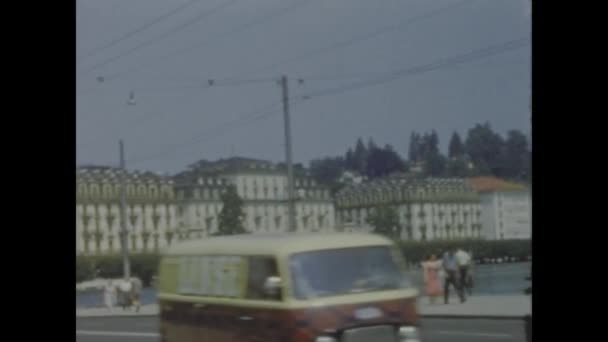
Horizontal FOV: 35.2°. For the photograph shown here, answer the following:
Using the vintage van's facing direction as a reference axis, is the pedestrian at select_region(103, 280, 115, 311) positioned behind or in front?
behind

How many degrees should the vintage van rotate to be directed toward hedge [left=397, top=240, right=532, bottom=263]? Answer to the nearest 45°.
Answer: approximately 90° to its left

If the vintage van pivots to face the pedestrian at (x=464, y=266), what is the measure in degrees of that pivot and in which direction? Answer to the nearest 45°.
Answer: approximately 90° to its left

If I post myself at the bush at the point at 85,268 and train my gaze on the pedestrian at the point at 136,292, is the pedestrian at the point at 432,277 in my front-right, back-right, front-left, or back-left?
front-left

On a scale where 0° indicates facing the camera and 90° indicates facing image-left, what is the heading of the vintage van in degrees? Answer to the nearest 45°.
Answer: approximately 315°

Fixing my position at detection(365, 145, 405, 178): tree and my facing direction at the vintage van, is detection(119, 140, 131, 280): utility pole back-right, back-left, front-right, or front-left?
front-right

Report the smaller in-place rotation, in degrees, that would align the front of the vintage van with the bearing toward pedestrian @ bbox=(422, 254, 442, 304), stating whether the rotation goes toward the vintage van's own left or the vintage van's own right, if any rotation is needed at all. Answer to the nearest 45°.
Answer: approximately 45° to the vintage van's own left

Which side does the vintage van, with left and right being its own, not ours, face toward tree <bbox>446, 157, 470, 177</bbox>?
left

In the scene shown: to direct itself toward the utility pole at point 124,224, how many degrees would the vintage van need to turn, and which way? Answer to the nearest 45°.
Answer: approximately 180°

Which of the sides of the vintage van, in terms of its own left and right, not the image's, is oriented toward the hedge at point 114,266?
back

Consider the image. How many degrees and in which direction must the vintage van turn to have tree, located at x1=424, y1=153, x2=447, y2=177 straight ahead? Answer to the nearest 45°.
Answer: approximately 90° to its left

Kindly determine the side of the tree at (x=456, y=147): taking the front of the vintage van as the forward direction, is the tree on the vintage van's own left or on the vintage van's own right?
on the vintage van's own left
